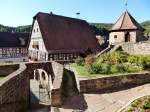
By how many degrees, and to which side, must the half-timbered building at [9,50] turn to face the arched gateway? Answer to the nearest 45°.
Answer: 0° — it already faces it

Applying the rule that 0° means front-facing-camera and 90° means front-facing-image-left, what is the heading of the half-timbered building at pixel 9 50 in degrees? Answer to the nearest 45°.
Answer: approximately 0°

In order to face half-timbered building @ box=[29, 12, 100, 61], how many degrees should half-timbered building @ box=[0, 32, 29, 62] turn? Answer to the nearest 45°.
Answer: approximately 45° to its left

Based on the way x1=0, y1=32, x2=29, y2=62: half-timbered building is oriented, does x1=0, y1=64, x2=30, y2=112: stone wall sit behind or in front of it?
in front

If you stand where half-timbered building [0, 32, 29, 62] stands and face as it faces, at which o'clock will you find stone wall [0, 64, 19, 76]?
The stone wall is roughly at 12 o'clock from the half-timbered building.

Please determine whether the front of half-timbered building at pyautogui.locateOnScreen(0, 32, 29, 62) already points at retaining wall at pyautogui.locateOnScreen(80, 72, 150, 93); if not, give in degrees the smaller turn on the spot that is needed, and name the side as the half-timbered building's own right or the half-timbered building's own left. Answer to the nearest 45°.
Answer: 0° — it already faces it

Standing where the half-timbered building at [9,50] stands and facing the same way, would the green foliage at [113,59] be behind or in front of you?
in front
